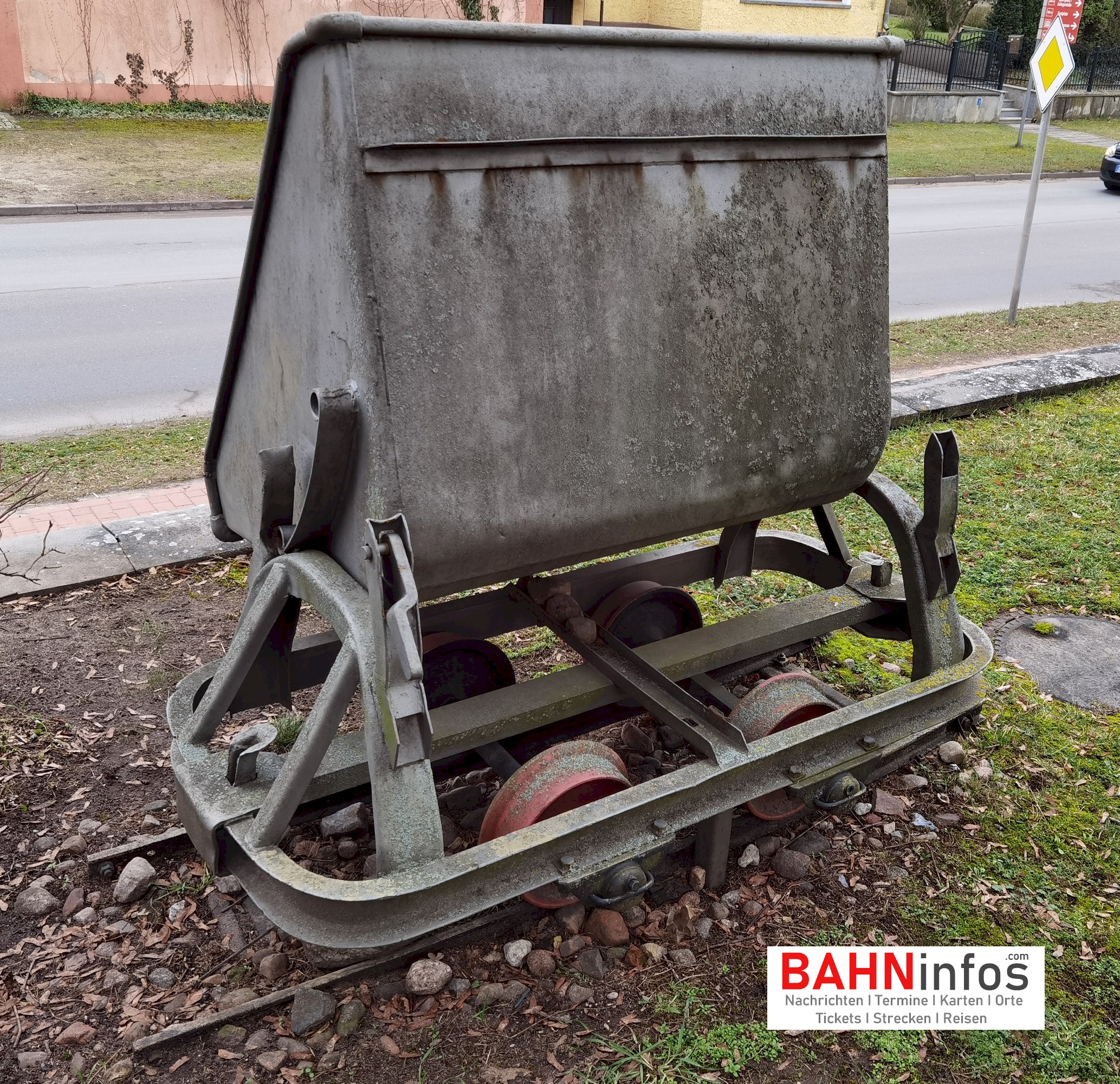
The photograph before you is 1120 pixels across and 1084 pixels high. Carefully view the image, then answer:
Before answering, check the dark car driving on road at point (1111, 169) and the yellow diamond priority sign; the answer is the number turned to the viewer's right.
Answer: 0

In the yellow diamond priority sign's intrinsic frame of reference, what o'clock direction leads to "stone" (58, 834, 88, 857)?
The stone is roughly at 11 o'clock from the yellow diamond priority sign.

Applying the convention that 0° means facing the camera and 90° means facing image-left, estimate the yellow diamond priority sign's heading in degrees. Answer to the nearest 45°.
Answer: approximately 45°

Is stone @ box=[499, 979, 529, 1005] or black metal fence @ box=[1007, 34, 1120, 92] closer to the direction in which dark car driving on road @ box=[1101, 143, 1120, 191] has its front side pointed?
the stone

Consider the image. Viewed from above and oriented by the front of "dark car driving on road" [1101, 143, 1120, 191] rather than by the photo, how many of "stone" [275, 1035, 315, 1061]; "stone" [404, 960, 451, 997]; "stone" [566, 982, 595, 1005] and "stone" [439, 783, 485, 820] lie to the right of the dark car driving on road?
0

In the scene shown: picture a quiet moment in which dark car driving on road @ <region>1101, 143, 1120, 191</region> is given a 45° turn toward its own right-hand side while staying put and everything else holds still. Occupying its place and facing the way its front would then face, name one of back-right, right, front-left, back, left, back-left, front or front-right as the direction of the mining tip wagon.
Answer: left

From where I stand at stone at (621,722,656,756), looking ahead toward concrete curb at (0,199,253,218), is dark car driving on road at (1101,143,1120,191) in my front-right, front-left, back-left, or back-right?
front-right

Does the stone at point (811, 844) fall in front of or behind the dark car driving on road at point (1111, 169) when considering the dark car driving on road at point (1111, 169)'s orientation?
in front

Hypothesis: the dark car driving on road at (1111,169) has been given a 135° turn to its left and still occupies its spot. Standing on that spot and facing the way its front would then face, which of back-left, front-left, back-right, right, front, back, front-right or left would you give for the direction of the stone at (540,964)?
right

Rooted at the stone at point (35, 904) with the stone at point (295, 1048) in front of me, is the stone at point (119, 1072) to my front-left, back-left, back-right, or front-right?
front-right

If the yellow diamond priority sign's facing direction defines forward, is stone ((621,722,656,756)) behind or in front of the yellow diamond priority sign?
in front

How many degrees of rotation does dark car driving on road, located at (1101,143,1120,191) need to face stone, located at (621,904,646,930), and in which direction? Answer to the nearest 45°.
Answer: approximately 45° to its left

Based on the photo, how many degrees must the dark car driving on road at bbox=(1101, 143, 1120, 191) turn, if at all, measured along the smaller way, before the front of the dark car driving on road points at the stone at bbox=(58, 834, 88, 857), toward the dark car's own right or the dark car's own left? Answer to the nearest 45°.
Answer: approximately 45° to the dark car's own left

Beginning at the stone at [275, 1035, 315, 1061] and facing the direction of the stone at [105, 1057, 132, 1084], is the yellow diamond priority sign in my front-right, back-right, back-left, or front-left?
back-right

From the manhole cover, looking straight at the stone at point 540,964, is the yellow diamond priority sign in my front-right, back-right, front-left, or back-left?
back-right

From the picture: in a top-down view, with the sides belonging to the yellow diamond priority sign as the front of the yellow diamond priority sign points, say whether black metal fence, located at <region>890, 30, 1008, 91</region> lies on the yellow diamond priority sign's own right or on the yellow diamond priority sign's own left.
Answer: on the yellow diamond priority sign's own right

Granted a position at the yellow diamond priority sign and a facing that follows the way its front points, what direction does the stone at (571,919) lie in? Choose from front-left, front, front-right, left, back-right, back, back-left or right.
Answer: front-left

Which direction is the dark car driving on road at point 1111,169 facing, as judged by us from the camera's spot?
facing the viewer and to the left of the viewer

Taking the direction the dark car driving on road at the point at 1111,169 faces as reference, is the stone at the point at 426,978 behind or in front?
in front
